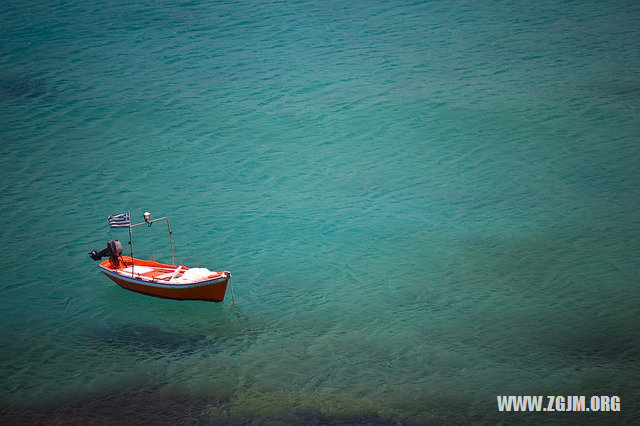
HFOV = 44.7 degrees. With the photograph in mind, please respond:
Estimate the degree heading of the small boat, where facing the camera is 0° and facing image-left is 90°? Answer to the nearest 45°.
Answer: approximately 315°
